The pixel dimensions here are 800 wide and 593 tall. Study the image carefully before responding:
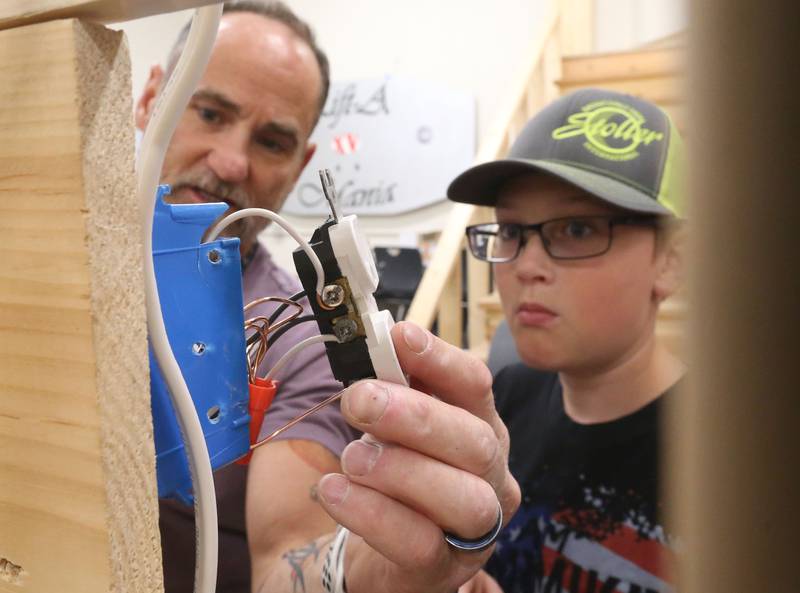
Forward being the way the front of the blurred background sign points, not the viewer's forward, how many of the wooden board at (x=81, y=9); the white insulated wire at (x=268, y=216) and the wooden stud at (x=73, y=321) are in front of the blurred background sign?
3

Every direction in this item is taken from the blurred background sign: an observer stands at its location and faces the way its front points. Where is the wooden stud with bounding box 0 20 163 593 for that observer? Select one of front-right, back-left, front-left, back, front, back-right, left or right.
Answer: front

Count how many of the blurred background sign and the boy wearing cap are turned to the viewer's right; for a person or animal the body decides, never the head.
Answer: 0

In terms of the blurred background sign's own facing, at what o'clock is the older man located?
The older man is roughly at 12 o'clock from the blurred background sign.

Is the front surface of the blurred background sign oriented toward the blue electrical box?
yes

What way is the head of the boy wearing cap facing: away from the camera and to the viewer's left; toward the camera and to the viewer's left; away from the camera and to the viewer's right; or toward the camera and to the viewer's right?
toward the camera and to the viewer's left

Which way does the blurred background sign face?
toward the camera

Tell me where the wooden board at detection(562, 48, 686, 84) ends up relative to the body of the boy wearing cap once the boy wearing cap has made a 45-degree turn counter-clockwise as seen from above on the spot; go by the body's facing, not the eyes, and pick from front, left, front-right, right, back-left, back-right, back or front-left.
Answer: back

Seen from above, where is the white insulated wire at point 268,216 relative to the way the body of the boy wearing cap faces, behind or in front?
in front

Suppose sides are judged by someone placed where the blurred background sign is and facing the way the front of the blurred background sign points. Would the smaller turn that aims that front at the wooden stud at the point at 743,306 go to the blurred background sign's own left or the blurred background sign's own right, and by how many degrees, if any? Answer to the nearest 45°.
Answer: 0° — it already faces it

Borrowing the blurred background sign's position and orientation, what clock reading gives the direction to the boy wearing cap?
The boy wearing cap is roughly at 12 o'clock from the blurred background sign.

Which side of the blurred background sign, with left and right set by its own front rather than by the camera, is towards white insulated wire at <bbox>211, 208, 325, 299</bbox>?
front

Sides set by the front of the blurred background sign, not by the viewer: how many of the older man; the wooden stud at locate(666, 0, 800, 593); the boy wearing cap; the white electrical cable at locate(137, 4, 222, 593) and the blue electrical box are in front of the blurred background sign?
5

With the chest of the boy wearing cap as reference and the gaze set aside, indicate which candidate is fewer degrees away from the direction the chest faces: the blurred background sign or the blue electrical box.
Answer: the blue electrical box

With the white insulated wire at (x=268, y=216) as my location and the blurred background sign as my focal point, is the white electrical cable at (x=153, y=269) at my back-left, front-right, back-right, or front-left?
back-left
